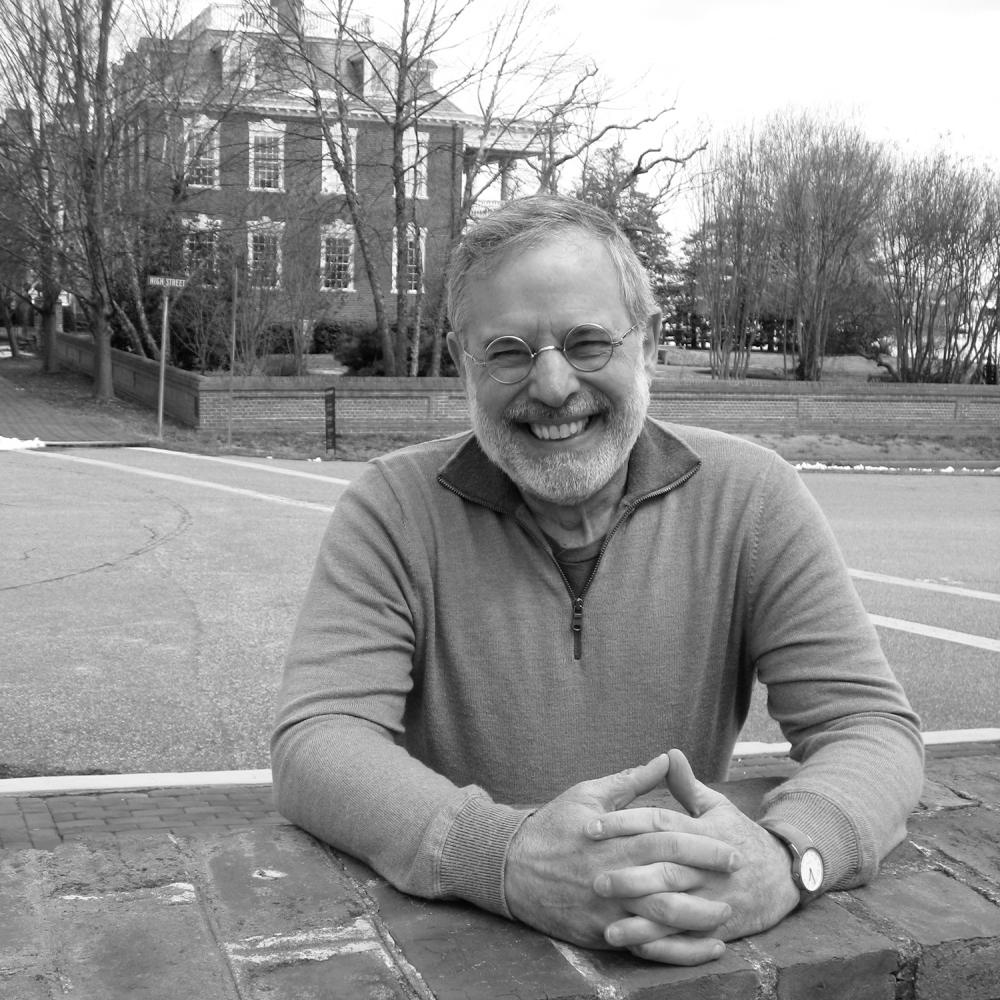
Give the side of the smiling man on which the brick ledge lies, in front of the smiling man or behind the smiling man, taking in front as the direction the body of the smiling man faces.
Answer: in front

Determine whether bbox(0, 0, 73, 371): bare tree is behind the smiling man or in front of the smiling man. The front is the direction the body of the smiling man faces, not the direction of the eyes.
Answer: behind

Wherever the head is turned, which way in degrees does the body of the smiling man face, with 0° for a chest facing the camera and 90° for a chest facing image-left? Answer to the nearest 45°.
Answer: approximately 0°

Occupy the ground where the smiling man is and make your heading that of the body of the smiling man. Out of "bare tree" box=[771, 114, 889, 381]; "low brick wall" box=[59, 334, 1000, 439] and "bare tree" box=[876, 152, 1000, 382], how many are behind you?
3

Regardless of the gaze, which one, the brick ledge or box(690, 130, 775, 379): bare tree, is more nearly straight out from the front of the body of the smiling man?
the brick ledge

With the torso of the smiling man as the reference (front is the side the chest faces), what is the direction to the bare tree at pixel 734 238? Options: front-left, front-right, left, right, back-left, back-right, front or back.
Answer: back

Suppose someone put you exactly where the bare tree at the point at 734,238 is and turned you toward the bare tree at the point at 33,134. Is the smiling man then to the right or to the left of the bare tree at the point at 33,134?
left

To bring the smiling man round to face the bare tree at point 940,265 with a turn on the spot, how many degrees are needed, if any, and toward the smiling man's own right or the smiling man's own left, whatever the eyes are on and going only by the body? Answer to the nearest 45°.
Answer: approximately 180°

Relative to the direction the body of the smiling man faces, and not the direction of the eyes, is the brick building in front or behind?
behind
